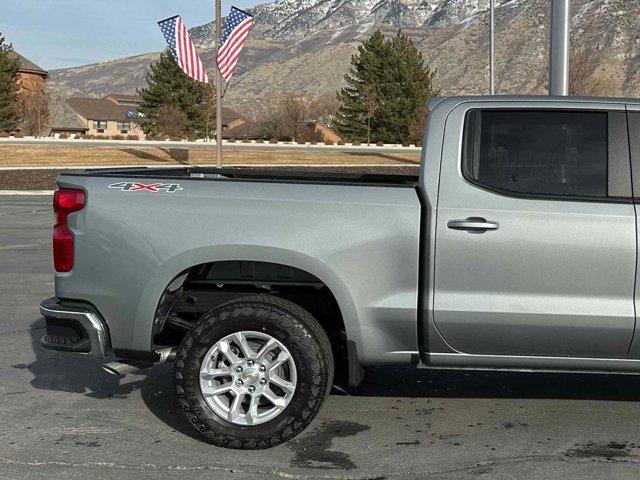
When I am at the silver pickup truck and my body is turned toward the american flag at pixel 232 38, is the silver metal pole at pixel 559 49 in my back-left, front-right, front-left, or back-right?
front-right

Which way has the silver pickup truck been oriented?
to the viewer's right

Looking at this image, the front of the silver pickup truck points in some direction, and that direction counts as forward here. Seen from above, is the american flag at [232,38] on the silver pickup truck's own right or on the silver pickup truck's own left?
on the silver pickup truck's own left

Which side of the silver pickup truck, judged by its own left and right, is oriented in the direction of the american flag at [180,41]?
left
